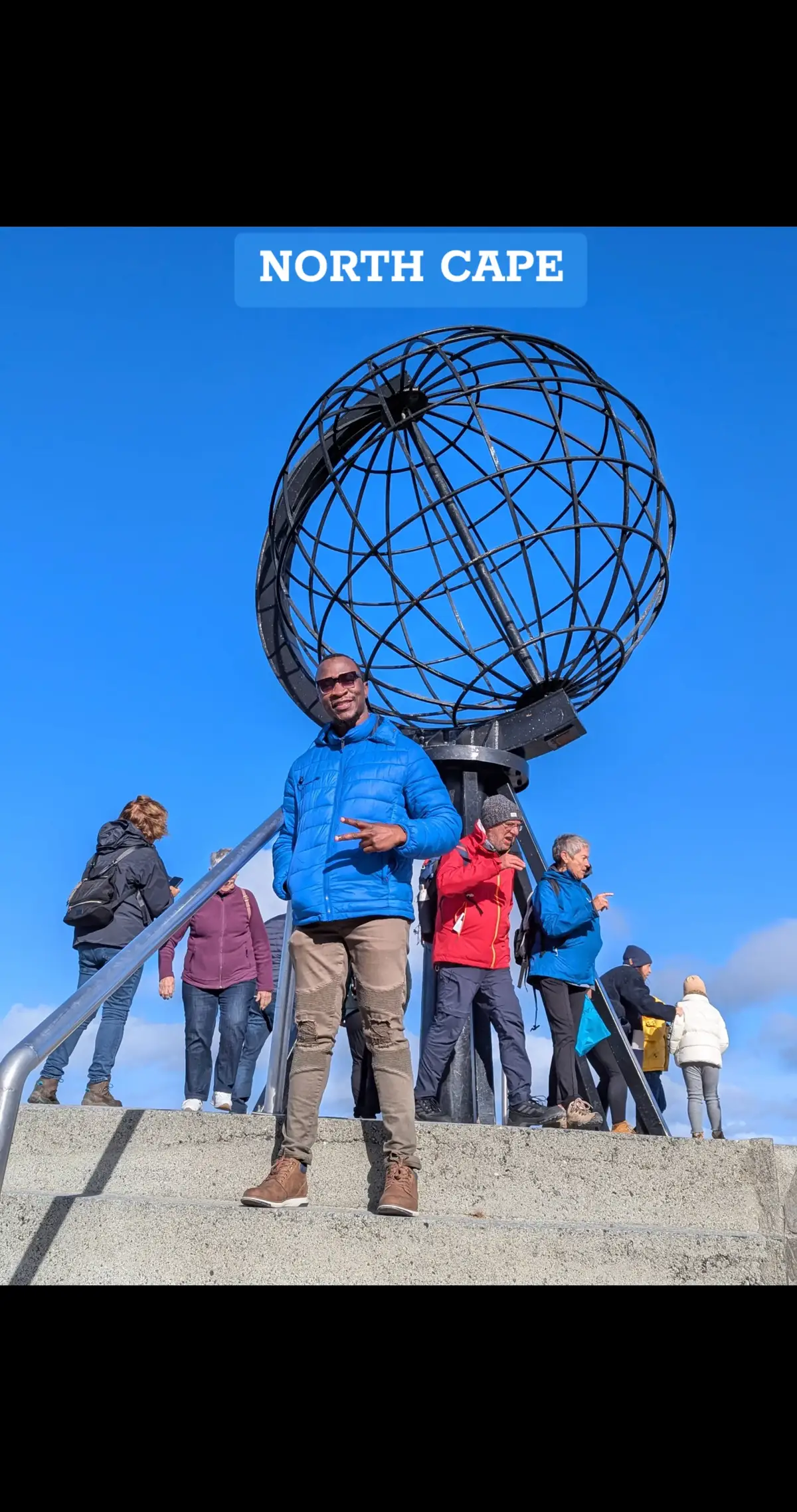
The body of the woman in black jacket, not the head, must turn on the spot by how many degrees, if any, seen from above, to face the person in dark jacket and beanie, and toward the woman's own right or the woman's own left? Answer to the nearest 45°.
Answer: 0° — they already face them

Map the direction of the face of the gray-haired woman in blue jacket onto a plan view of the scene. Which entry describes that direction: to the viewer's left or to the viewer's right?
to the viewer's right

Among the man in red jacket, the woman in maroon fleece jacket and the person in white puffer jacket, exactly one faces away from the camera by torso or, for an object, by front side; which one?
the person in white puffer jacket

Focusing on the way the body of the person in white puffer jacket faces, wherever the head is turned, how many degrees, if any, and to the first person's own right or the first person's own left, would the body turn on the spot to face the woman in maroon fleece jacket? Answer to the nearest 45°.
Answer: approximately 135° to the first person's own left

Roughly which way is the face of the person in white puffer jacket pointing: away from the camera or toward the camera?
away from the camera

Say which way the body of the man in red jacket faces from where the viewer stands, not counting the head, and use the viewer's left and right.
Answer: facing the viewer and to the right of the viewer

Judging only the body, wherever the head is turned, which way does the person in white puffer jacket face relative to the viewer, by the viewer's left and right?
facing away from the viewer

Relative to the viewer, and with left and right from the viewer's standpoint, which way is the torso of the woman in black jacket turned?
facing away from the viewer and to the right of the viewer

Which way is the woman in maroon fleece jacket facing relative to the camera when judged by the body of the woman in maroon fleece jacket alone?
toward the camera

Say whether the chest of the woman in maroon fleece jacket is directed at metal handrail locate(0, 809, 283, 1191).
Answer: yes

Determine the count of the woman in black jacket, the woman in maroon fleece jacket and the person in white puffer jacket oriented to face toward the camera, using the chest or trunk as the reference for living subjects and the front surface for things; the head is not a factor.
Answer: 1

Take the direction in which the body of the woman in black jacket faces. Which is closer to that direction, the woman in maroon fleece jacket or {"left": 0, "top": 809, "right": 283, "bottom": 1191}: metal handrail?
the woman in maroon fleece jacket
